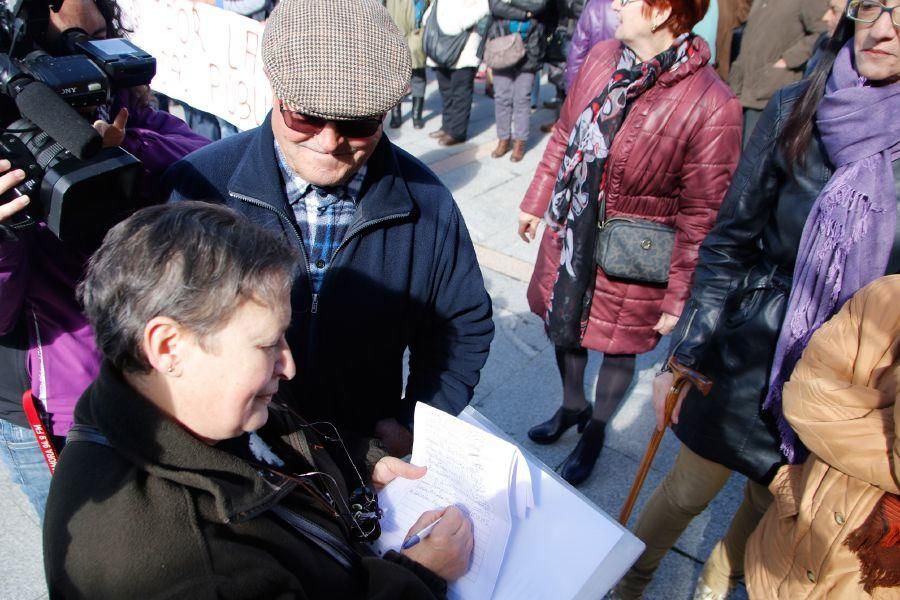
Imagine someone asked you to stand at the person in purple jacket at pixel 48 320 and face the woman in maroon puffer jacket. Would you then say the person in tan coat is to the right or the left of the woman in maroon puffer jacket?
right

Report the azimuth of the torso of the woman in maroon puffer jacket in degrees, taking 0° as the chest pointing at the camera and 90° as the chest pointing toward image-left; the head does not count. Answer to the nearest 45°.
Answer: approximately 45°

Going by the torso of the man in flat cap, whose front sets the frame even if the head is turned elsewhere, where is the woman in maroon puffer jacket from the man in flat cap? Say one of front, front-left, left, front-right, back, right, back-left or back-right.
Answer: back-left

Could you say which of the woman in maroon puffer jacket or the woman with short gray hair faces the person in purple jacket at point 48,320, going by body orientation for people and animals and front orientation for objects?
the woman in maroon puffer jacket

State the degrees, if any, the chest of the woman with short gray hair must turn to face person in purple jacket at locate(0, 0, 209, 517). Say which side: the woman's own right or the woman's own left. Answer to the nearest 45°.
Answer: approximately 180°

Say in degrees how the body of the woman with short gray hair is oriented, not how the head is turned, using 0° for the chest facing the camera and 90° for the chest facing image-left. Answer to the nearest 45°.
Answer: approximately 315°

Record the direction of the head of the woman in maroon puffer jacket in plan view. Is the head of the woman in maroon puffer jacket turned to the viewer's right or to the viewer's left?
to the viewer's left

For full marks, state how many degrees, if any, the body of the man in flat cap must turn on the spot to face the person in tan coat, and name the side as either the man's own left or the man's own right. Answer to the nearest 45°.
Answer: approximately 45° to the man's own left
